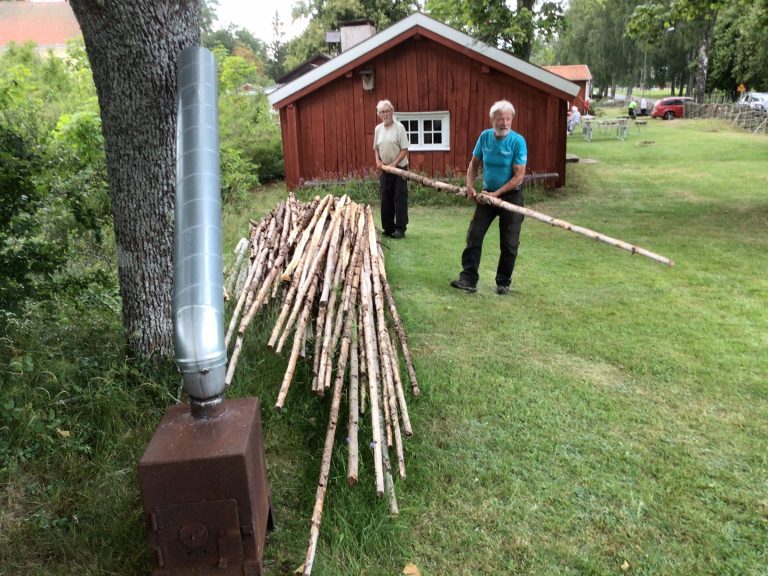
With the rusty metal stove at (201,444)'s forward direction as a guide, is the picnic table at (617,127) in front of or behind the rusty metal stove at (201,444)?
behind

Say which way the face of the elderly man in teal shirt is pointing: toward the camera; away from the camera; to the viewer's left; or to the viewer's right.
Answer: toward the camera

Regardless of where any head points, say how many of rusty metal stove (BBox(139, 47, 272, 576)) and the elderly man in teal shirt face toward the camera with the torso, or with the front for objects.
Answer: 2

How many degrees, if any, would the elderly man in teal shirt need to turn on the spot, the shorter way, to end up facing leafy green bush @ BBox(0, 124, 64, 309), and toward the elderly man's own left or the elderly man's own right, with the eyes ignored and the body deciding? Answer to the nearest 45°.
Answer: approximately 45° to the elderly man's own right

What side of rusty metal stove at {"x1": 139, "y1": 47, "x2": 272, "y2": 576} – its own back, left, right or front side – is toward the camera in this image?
front

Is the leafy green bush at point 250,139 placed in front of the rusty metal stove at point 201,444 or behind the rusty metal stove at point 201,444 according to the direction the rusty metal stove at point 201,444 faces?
behind

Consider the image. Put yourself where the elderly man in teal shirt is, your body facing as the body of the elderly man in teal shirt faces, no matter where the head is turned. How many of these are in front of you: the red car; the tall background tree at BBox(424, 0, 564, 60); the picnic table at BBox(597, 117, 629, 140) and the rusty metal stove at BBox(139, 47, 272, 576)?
1

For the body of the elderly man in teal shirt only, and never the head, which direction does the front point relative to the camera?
toward the camera

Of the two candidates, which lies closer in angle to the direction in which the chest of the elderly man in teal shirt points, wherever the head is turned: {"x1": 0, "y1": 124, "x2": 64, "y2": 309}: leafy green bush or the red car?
the leafy green bush

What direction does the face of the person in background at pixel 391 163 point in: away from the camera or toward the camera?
toward the camera

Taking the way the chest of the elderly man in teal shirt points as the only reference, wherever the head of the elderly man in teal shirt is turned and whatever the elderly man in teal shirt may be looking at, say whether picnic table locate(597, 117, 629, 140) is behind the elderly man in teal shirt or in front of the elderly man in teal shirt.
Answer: behind

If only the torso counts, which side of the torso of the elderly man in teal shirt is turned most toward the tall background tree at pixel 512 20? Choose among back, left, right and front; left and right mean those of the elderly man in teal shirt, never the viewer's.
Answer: back
